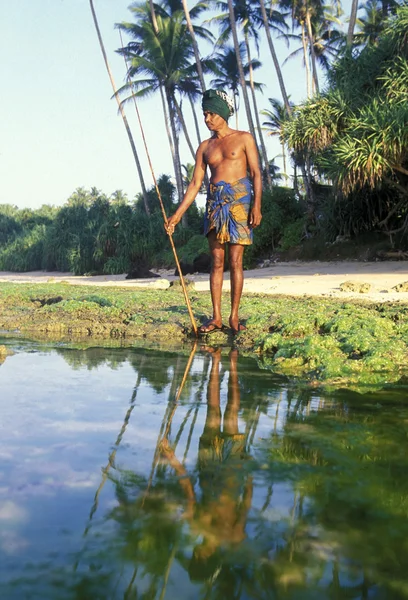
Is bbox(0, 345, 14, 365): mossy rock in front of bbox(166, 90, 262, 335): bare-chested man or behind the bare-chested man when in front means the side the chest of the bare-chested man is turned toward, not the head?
in front

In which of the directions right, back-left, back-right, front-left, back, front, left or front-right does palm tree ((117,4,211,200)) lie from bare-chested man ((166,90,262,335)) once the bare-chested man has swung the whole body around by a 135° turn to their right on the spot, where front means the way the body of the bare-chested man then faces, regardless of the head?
front

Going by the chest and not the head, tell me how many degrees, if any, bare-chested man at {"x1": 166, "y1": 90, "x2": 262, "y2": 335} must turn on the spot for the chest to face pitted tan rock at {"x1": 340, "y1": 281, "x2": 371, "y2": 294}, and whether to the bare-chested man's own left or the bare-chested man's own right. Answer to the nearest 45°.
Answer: approximately 180°

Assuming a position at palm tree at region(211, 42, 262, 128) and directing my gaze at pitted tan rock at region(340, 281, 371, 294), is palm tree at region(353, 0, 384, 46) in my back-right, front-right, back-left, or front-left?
front-left

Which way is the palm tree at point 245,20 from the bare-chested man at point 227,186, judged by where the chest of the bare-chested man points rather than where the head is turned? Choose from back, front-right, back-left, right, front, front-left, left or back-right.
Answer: back-right

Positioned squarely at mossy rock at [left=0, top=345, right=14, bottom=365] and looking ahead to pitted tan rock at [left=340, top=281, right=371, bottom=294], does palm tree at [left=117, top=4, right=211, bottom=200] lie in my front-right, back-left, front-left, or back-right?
front-left

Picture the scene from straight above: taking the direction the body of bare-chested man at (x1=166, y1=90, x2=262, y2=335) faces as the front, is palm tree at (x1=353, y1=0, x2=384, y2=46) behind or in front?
behind

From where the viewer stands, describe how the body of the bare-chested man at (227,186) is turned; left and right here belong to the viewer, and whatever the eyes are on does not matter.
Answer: facing the viewer and to the left of the viewer

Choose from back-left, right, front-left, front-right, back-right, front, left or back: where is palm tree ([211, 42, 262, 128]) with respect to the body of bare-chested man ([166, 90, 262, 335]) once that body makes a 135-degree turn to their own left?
left

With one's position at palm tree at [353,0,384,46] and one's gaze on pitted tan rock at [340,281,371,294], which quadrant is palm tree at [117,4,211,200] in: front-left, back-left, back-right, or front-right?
front-right

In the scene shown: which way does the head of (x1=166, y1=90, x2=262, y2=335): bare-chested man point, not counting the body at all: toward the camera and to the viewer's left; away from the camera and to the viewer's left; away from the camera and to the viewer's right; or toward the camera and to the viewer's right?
toward the camera and to the viewer's left

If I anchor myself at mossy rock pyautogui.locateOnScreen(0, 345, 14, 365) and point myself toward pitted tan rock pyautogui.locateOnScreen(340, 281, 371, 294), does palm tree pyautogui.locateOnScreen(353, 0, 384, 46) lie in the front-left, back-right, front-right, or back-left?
front-left
